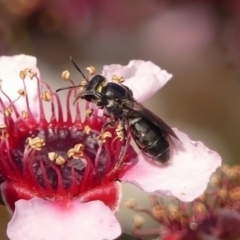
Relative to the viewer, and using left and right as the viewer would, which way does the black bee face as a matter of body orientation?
facing to the left of the viewer
